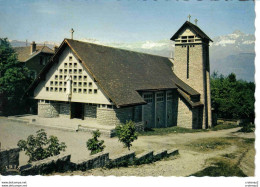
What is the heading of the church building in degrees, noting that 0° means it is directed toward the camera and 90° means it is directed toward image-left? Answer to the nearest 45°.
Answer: approximately 45°

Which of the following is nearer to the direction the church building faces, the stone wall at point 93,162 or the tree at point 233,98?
the stone wall

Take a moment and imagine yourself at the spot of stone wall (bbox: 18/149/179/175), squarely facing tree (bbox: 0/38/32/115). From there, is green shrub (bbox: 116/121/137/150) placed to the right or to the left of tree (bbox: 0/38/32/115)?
right

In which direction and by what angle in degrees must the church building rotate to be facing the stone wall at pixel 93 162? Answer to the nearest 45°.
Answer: approximately 45° to its left

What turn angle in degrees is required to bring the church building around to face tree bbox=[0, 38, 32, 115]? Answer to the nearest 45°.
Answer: approximately 45° to its right

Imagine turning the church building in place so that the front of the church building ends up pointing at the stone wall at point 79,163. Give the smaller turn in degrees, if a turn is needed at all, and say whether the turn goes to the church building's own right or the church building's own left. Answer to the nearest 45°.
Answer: approximately 45° to the church building's own left

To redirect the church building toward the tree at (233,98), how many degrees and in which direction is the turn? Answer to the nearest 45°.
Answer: approximately 180°
